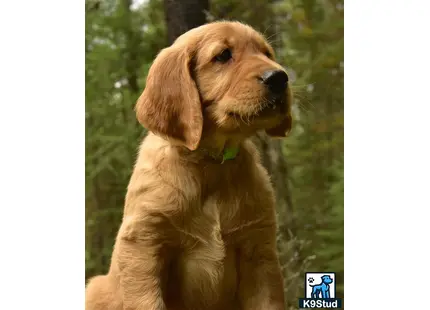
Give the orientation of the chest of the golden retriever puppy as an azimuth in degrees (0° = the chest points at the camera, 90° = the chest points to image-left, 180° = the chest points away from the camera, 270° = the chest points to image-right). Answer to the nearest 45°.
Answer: approximately 315°
